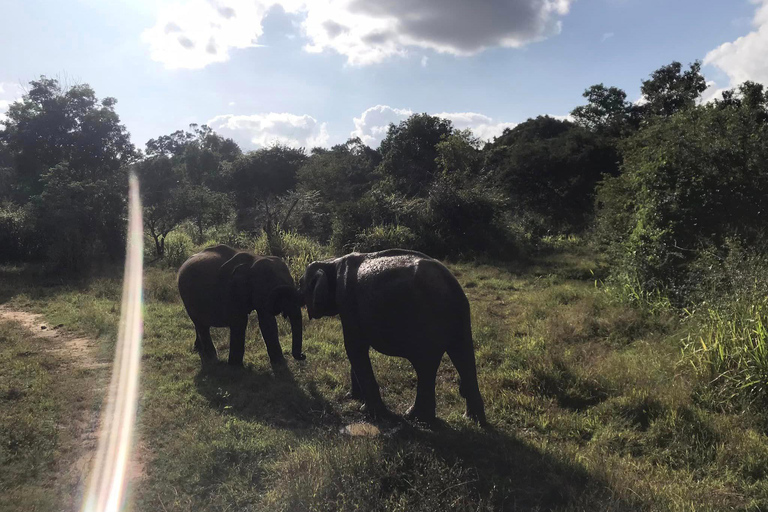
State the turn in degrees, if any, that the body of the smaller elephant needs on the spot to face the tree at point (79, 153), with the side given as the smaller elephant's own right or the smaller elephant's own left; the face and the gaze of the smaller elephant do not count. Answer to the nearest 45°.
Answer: approximately 135° to the smaller elephant's own left

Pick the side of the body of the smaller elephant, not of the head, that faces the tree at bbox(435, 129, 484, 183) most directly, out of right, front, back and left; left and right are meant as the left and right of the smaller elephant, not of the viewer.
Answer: left

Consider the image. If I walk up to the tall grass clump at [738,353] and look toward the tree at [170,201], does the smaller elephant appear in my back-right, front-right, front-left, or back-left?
front-left

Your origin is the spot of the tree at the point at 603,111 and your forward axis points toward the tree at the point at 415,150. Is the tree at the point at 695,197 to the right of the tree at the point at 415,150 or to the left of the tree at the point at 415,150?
left

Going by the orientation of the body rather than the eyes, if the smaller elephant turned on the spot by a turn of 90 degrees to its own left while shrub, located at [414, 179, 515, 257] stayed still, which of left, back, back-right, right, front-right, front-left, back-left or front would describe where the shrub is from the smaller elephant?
front

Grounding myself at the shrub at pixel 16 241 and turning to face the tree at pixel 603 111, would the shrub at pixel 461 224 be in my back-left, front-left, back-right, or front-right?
front-right

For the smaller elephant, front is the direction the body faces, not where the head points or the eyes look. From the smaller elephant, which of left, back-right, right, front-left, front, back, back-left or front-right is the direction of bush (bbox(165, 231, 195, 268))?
back-left

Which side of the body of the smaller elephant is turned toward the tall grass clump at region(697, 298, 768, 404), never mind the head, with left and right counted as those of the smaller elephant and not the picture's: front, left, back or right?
front

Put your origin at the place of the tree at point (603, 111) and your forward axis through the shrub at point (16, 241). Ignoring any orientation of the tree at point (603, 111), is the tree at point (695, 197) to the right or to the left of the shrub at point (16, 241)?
left

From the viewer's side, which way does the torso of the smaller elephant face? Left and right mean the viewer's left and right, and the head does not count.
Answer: facing the viewer and to the right of the viewer

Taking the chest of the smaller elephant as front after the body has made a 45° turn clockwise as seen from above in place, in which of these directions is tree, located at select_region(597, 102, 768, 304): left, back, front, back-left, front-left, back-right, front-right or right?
left

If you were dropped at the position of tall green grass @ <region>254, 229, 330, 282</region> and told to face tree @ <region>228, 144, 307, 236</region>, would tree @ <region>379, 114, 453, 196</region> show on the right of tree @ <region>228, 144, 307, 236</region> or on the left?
right

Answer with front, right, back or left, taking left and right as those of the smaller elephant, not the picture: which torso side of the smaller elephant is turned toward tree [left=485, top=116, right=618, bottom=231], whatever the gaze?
left
